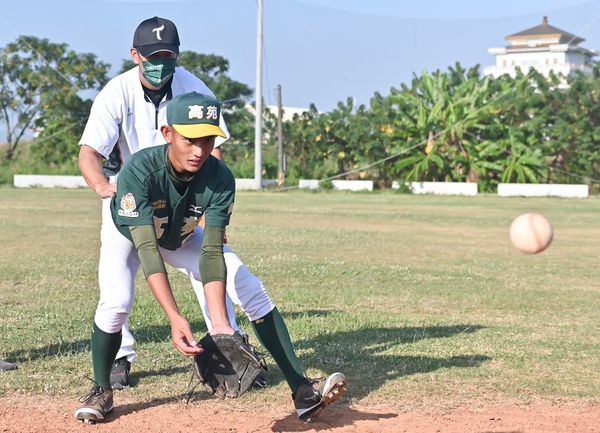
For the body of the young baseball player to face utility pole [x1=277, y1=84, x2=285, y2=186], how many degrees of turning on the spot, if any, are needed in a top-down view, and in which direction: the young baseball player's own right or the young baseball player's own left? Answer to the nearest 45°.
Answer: approximately 135° to the young baseball player's own left

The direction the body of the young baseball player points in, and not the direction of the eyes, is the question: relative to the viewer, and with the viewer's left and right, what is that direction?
facing the viewer and to the right of the viewer

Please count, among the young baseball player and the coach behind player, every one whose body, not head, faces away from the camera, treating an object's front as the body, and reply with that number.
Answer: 0

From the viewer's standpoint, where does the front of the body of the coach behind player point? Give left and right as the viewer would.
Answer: facing the viewer

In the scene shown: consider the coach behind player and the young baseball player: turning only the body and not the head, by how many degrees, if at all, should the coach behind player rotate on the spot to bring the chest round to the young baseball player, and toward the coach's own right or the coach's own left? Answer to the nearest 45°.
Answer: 0° — they already face them

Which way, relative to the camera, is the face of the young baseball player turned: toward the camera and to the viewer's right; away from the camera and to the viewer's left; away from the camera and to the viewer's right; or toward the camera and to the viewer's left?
toward the camera and to the viewer's right
